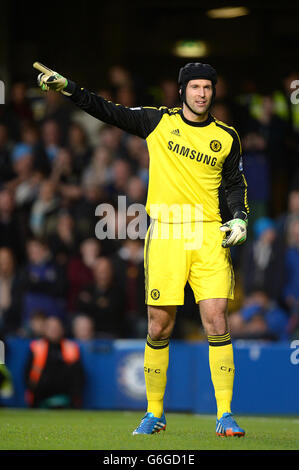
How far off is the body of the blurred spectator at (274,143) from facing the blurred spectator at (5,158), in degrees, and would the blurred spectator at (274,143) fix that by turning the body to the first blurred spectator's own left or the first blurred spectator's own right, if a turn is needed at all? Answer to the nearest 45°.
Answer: approximately 45° to the first blurred spectator's own right

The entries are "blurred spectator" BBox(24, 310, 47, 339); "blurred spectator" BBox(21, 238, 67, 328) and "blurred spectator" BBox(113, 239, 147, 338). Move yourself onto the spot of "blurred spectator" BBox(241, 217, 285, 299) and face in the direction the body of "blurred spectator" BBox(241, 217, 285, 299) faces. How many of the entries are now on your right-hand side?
3

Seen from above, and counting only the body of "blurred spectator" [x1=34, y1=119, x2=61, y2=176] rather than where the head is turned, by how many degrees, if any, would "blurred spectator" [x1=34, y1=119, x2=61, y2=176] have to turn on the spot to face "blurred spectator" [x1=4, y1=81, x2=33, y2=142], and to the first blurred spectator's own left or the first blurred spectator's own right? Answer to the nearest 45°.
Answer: approximately 135° to the first blurred spectator's own right

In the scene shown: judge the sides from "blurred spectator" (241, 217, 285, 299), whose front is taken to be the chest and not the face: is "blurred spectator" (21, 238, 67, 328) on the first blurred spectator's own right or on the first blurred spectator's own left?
on the first blurred spectator's own right

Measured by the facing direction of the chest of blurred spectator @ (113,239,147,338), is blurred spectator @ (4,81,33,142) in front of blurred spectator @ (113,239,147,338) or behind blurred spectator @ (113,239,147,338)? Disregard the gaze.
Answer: behind

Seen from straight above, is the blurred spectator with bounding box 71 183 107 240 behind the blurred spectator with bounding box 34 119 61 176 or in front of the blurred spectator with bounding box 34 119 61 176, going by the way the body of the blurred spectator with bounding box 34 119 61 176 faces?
in front

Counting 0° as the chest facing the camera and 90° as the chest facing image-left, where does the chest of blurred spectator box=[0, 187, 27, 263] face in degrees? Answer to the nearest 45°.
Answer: approximately 0°
